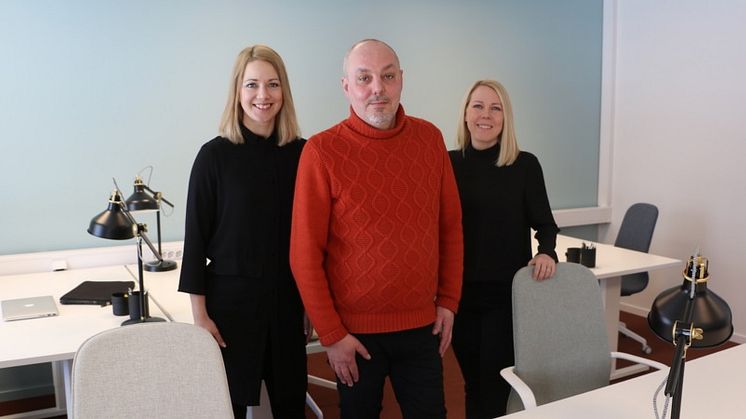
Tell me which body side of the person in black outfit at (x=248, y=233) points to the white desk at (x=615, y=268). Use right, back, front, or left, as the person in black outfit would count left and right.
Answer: left

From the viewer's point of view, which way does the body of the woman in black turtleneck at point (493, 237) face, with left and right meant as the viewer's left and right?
facing the viewer and to the left of the viewer

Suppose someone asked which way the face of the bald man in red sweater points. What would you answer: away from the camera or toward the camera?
toward the camera

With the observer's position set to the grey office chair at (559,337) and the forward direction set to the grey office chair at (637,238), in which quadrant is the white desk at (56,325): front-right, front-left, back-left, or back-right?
back-left

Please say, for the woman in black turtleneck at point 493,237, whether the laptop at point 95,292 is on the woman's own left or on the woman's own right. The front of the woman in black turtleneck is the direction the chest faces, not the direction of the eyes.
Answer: on the woman's own right

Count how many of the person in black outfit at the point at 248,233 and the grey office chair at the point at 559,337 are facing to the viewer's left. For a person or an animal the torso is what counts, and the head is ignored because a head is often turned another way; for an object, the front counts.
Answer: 0
